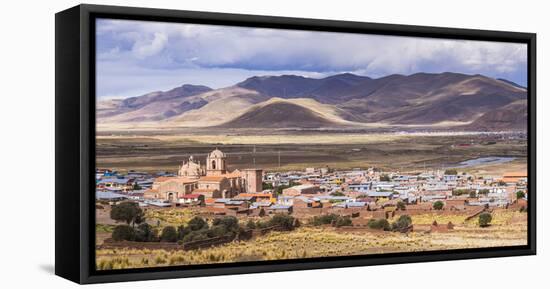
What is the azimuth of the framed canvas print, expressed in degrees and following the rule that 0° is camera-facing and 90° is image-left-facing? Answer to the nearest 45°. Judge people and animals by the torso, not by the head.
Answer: approximately 315°
